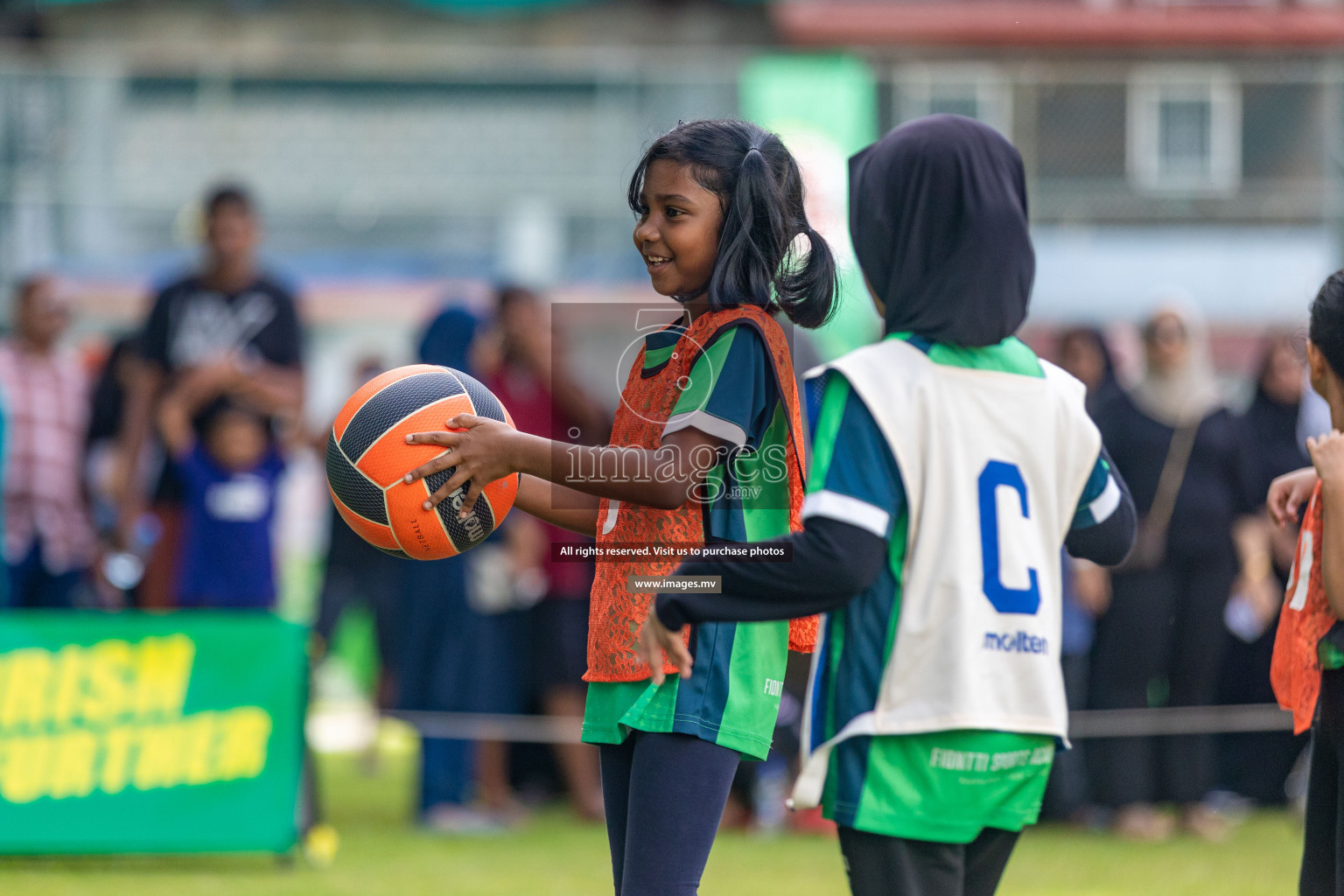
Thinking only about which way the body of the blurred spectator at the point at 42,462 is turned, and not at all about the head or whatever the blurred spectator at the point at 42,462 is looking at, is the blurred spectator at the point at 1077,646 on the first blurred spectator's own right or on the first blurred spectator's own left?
on the first blurred spectator's own left

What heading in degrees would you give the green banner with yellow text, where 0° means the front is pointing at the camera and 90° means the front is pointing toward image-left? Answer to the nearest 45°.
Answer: approximately 0°

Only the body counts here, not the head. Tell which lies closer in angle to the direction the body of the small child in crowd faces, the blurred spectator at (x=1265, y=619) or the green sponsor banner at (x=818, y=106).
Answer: the blurred spectator

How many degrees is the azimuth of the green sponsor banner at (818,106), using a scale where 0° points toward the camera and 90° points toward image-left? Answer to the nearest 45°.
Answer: approximately 0°

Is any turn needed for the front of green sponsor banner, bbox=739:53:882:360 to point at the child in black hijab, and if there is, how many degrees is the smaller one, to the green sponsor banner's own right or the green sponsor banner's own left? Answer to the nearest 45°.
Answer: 0° — it already faces them

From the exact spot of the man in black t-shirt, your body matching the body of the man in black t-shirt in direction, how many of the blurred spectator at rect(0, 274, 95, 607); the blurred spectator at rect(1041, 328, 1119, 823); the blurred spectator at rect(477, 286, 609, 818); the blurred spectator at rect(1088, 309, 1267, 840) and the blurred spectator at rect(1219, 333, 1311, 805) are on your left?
4
